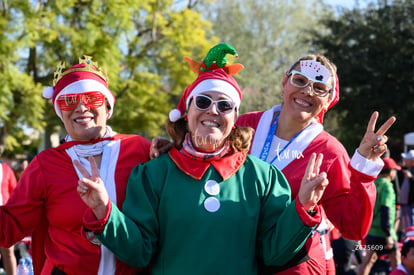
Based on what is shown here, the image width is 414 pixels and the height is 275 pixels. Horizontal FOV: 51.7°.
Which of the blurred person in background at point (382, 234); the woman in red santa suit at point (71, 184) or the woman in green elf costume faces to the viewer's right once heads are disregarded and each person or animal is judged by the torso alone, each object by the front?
the blurred person in background

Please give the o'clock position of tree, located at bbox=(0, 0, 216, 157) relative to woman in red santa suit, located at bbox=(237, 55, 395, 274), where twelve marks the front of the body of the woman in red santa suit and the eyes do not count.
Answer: The tree is roughly at 5 o'clock from the woman in red santa suit.

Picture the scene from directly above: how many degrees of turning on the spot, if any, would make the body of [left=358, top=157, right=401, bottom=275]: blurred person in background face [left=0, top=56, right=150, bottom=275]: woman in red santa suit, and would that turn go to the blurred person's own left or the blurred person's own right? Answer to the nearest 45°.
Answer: approximately 90° to the blurred person's own right

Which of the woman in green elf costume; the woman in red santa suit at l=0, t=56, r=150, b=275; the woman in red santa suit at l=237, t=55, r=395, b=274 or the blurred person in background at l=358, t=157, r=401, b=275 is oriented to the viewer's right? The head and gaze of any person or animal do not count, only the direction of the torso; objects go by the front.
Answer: the blurred person in background

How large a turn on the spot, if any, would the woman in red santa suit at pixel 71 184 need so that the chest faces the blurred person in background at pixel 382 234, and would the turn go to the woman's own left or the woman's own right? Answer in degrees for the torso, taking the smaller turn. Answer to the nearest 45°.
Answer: approximately 135° to the woman's own left

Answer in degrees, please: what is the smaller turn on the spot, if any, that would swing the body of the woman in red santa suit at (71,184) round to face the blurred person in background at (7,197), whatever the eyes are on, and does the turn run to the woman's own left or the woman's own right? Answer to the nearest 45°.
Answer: approximately 180°

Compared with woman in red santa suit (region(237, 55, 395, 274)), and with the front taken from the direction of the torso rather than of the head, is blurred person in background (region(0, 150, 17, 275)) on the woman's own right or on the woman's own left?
on the woman's own right

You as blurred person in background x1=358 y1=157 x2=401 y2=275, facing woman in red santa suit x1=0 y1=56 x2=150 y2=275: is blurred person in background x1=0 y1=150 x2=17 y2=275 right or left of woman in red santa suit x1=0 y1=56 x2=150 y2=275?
right

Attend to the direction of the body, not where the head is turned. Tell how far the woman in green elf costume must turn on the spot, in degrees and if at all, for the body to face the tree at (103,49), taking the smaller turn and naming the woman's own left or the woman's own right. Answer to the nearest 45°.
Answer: approximately 180°

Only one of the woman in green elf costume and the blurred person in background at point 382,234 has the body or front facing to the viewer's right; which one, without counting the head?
the blurred person in background

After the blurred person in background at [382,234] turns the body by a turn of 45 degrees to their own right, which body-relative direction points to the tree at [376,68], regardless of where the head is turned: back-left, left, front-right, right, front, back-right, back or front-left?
back-left
